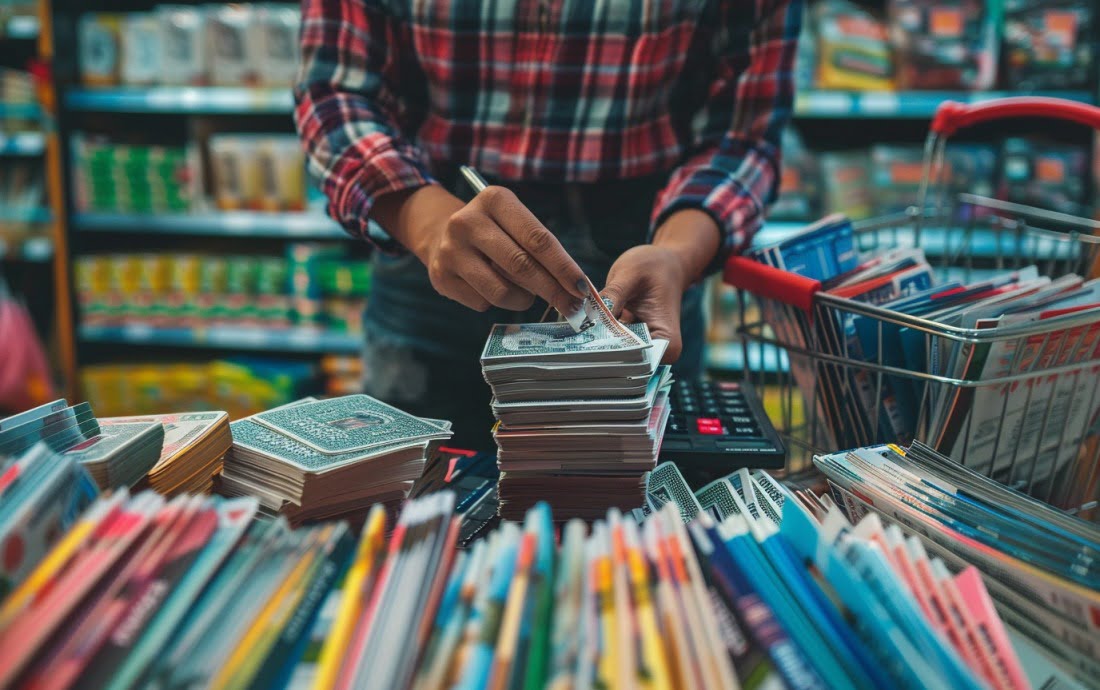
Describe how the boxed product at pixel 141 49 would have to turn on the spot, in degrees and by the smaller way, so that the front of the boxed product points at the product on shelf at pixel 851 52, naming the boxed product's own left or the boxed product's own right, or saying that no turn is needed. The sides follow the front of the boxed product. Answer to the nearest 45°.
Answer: approximately 45° to the boxed product's own left

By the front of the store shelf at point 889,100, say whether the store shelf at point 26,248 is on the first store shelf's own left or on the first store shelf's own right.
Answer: on the first store shelf's own right

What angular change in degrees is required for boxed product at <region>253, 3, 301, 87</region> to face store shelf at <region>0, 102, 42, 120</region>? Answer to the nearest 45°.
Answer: approximately 135° to its right

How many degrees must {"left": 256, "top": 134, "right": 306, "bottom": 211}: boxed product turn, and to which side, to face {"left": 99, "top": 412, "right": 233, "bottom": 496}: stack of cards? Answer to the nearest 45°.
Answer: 0° — it already faces it

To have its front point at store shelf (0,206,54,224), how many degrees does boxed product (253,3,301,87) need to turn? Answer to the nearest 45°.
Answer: approximately 135° to its right

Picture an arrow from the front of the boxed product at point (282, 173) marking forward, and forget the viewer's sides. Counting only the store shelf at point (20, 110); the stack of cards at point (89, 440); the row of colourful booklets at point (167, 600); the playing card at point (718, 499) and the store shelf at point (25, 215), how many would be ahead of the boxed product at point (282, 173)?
3

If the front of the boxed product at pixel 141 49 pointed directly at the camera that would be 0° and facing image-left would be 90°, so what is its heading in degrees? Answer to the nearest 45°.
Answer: approximately 0°

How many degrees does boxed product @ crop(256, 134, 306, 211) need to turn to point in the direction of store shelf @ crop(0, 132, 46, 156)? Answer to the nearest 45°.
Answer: approximately 135° to its right

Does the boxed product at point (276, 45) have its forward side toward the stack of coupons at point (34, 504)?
yes

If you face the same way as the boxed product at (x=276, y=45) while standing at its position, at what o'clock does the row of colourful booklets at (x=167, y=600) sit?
The row of colourful booklets is roughly at 12 o'clock from the boxed product.

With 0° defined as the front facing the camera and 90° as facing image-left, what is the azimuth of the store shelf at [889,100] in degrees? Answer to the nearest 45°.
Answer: approximately 0°

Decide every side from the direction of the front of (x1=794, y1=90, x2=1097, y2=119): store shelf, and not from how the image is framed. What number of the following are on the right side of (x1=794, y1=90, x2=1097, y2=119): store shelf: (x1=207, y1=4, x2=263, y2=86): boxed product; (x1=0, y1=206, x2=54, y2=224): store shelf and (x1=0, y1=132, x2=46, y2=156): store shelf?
3
